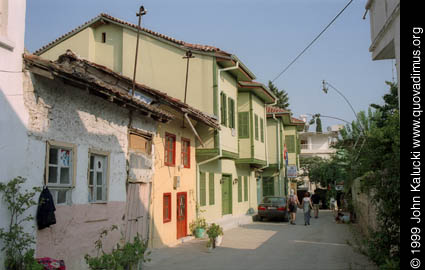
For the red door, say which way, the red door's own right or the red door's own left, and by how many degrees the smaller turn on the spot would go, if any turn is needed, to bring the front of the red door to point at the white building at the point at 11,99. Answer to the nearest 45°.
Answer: approximately 45° to the red door's own right

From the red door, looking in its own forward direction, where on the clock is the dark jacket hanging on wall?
The dark jacket hanging on wall is roughly at 2 o'clock from the red door.

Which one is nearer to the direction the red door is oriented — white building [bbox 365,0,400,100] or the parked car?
the white building

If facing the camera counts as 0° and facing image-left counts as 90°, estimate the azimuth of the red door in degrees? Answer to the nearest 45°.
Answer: approximately 315°

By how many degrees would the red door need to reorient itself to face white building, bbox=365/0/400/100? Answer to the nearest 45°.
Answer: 0° — it already faces it
